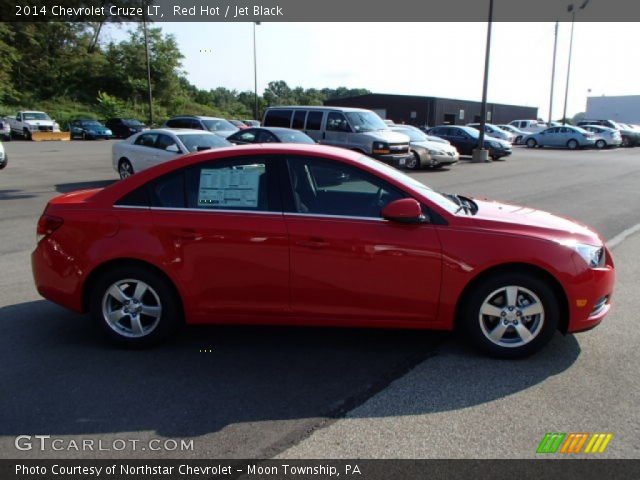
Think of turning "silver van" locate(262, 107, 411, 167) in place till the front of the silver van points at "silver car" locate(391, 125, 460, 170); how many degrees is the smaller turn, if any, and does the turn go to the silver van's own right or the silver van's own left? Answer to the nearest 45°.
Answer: approximately 90° to the silver van's own left

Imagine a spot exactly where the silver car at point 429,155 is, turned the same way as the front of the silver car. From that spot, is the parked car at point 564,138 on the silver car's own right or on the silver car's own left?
on the silver car's own left

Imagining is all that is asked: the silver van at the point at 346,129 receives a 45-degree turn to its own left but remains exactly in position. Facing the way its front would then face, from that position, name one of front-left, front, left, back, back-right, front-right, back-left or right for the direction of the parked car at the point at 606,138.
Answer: front-left

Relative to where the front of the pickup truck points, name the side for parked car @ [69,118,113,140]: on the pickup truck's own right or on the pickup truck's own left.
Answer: on the pickup truck's own left

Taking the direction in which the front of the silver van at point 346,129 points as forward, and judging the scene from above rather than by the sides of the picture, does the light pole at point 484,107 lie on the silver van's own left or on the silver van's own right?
on the silver van's own left

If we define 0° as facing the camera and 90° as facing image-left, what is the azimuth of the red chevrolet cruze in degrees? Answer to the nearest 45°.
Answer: approximately 270°

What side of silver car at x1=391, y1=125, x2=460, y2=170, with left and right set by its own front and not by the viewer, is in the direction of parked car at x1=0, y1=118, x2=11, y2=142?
back

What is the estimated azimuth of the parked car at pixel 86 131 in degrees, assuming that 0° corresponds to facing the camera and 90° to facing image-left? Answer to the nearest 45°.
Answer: approximately 315°

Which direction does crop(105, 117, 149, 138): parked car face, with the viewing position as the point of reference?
facing the viewer and to the right of the viewer
